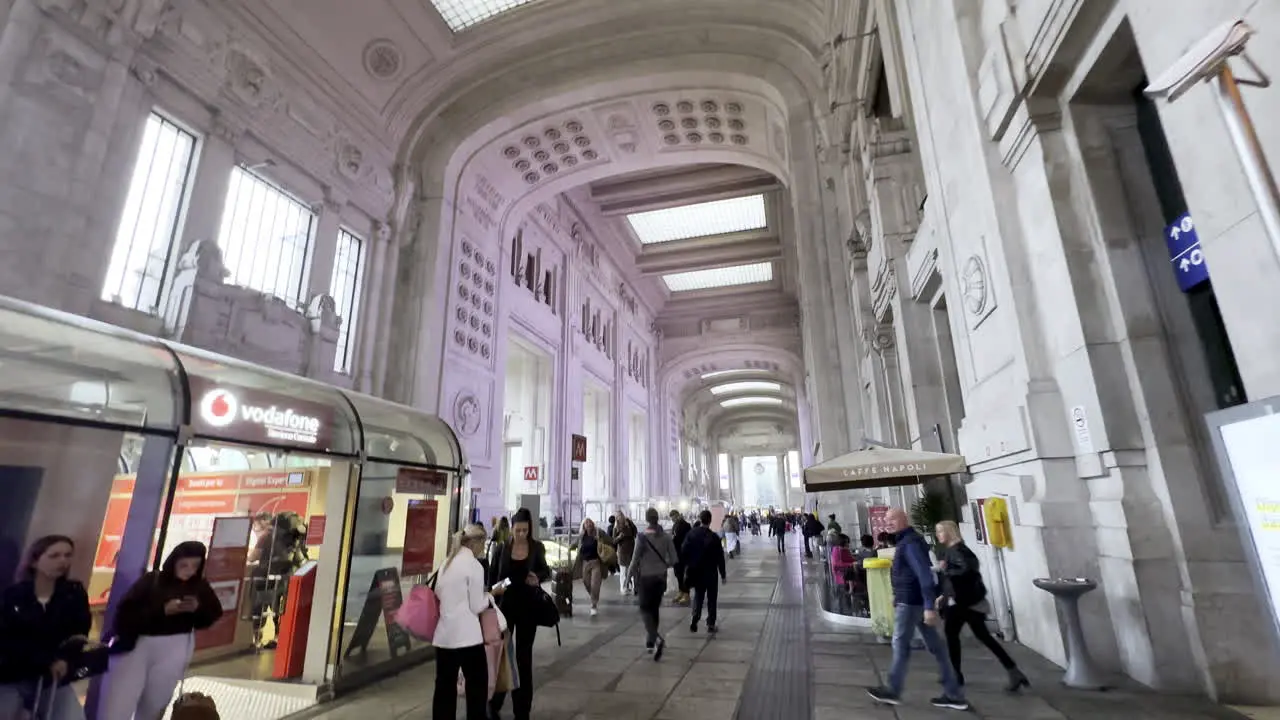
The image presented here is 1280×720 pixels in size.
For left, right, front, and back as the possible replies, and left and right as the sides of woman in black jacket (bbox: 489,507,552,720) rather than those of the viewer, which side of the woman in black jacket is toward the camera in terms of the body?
front

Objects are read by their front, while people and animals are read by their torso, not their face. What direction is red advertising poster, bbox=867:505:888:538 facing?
toward the camera

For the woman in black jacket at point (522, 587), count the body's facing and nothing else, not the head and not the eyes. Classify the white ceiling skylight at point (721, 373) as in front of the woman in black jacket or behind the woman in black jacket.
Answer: behind

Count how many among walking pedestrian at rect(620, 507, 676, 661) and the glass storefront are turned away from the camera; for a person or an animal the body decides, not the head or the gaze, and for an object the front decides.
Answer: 1

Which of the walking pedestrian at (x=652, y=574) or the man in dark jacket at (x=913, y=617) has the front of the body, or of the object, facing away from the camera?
the walking pedestrian

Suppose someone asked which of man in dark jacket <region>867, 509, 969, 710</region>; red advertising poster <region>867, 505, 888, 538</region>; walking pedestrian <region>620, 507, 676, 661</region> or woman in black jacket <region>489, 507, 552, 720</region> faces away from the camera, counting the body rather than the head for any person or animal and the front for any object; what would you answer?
the walking pedestrian

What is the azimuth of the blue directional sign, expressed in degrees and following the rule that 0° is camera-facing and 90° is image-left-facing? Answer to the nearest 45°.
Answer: approximately 45°

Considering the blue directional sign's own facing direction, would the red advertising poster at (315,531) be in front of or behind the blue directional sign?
in front

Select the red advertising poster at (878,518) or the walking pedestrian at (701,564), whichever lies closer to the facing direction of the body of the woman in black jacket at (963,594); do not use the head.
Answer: the walking pedestrian

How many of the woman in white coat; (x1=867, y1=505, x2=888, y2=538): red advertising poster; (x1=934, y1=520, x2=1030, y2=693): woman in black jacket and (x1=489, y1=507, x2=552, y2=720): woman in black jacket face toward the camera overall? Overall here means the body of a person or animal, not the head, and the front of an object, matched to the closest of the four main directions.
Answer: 2

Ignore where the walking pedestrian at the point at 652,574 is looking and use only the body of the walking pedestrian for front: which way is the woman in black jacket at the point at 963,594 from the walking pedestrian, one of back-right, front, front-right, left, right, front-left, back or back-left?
back-right

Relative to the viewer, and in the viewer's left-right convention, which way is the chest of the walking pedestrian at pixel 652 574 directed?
facing away from the viewer

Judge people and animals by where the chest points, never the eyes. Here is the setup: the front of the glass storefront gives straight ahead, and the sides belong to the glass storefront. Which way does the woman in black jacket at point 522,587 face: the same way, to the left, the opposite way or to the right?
to the right
